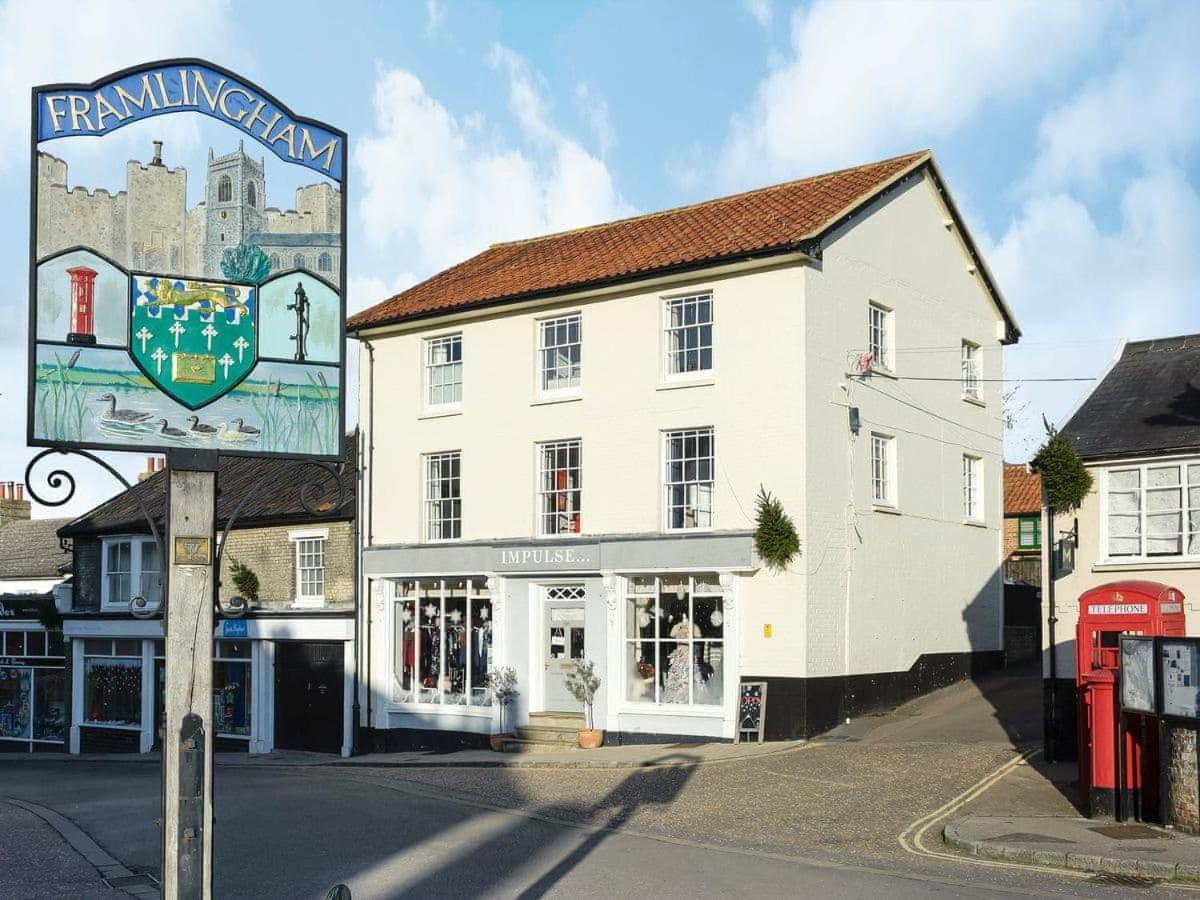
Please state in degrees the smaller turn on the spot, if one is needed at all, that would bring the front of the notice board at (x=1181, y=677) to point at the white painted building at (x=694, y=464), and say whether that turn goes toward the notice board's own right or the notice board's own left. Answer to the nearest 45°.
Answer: approximately 135° to the notice board's own right

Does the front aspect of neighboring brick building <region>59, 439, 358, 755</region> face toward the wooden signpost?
yes

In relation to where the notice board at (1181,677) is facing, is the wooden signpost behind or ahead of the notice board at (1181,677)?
ahead

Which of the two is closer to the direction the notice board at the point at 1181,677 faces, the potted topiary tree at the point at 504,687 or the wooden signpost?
the wooden signpost

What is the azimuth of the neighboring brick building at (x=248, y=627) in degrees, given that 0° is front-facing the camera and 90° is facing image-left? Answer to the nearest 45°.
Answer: approximately 0°

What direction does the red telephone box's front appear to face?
toward the camera

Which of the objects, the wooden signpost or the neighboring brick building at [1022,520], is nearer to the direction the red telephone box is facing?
the wooden signpost

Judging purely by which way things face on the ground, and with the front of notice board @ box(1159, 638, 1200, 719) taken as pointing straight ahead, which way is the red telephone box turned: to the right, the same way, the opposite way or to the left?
the same way

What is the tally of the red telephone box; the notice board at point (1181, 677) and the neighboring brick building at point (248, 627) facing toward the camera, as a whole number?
3

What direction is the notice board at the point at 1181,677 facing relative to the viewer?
toward the camera
